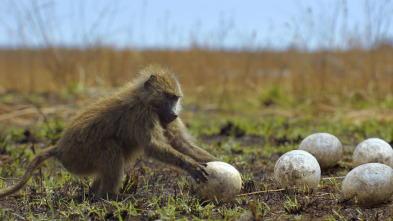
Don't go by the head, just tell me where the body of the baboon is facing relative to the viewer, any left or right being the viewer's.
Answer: facing to the right of the viewer

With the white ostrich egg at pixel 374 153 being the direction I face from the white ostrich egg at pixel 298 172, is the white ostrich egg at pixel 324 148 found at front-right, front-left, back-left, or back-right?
front-left

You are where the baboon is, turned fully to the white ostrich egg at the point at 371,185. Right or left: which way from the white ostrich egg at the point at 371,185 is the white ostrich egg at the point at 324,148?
left

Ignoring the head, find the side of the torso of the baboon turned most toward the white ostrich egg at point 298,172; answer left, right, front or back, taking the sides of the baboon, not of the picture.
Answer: front

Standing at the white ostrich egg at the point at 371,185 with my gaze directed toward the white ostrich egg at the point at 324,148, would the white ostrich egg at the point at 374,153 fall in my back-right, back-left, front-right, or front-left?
front-right

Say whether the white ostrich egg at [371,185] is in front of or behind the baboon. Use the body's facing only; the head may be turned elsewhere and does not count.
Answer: in front

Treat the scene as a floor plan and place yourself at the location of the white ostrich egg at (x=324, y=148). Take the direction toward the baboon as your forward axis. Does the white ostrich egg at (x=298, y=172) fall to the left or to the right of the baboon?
left

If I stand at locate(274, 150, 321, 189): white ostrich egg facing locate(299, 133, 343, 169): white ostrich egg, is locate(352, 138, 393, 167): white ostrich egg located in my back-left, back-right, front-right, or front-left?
front-right

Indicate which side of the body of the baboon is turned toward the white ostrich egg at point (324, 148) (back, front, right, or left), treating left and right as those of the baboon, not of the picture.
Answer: front

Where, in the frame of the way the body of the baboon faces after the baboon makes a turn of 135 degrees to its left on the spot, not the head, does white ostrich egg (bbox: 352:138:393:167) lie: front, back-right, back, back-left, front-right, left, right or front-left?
back-right
